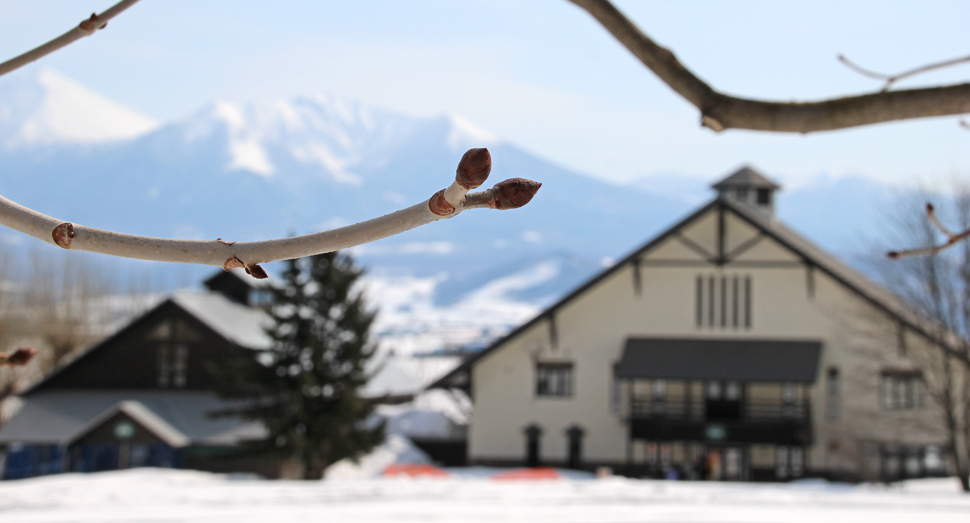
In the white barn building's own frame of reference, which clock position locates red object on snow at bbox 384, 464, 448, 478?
The red object on snow is roughly at 2 o'clock from the white barn building.

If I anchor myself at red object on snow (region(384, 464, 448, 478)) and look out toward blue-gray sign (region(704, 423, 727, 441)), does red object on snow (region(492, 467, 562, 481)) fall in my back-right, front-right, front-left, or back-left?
front-right

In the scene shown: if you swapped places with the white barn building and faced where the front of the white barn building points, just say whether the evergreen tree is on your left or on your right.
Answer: on your right

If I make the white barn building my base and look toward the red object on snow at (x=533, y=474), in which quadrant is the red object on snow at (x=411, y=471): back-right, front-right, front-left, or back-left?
front-right

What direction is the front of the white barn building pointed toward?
toward the camera
